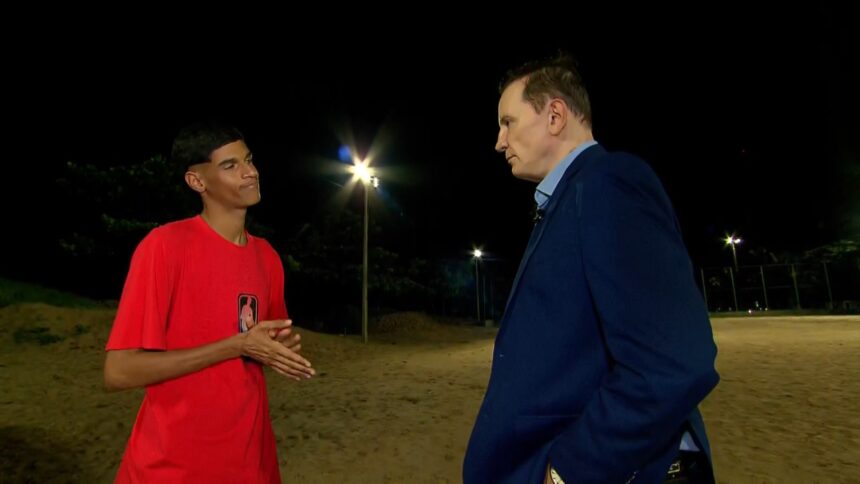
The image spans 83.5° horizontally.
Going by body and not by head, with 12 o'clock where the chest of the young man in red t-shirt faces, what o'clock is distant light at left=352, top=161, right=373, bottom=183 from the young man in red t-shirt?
The distant light is roughly at 8 o'clock from the young man in red t-shirt.

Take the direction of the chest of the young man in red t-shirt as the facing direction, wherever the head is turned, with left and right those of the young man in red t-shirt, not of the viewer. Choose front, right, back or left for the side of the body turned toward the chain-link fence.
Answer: left

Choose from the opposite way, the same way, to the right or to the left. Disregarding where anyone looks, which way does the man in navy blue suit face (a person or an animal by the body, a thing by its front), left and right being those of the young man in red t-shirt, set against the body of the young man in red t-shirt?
the opposite way

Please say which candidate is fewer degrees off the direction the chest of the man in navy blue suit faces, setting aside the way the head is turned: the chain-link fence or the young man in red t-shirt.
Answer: the young man in red t-shirt

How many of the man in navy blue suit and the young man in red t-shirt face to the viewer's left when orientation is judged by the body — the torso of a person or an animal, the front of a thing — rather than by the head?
1

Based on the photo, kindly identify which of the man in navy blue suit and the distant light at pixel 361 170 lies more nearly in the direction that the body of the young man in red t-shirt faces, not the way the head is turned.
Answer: the man in navy blue suit

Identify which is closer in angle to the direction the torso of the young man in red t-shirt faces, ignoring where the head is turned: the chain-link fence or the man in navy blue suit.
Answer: the man in navy blue suit

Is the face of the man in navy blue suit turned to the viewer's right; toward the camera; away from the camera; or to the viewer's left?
to the viewer's left

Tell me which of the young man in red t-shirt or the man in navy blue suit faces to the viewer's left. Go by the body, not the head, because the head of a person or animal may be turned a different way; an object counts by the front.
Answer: the man in navy blue suit

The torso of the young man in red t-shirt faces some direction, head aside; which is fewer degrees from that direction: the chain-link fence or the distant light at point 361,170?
the chain-link fence

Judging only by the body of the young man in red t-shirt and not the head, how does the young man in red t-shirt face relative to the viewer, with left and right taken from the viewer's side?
facing the viewer and to the right of the viewer

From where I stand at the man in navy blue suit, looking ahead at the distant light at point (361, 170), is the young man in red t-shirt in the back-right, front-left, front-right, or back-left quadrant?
front-left

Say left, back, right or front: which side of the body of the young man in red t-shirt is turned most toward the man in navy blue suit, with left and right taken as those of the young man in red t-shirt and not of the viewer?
front

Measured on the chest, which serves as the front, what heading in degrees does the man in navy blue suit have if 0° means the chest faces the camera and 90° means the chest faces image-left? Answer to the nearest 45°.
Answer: approximately 90°
